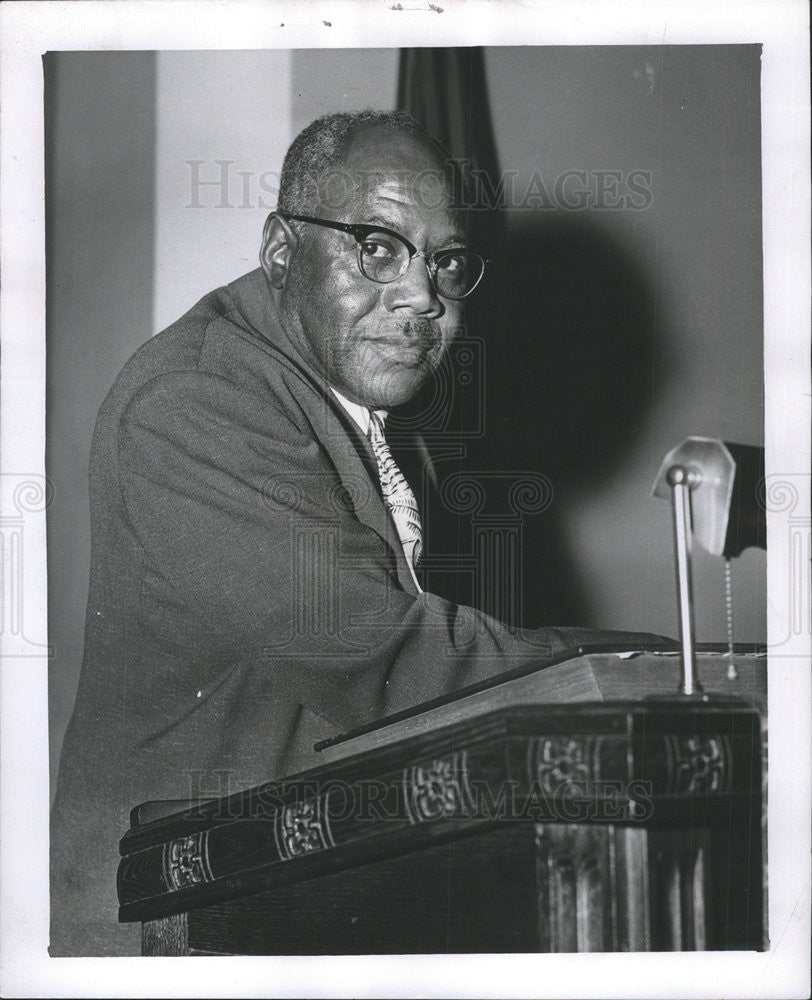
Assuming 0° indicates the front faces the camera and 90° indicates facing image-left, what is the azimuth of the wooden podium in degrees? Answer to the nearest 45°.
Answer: approximately 315°
